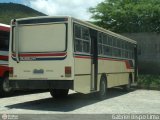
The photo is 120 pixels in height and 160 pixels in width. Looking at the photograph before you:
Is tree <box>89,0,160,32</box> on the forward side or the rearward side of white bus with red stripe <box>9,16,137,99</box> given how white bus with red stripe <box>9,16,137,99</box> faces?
on the forward side

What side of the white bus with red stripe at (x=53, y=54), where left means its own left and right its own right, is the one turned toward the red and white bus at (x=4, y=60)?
left

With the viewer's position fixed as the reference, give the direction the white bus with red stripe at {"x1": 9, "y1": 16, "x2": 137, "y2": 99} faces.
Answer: facing away from the viewer and to the right of the viewer

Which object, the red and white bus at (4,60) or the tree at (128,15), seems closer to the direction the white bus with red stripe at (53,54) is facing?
the tree
